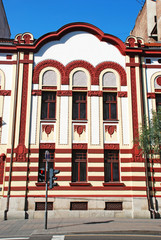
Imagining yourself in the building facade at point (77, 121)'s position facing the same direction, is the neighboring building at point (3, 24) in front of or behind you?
behind

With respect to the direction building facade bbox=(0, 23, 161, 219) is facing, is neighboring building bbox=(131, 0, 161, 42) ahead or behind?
behind

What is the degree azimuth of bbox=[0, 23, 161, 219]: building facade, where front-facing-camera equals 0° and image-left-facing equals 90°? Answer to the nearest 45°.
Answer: approximately 0°
